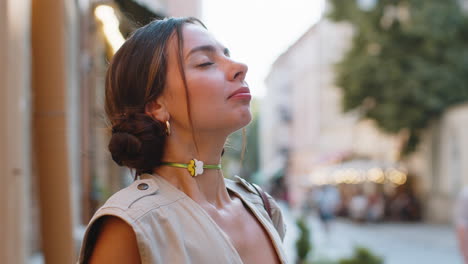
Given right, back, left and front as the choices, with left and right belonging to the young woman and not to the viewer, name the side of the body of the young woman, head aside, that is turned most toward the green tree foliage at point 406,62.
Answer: left

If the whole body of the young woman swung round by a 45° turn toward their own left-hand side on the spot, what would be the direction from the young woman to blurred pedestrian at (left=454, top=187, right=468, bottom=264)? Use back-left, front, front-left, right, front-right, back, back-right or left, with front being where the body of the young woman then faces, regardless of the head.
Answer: front-left

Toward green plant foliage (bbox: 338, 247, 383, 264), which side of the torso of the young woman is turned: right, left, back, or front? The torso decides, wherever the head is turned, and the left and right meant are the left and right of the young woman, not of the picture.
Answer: left

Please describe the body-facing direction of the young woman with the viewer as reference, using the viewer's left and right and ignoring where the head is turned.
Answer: facing the viewer and to the right of the viewer

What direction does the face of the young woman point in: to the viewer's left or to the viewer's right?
to the viewer's right
